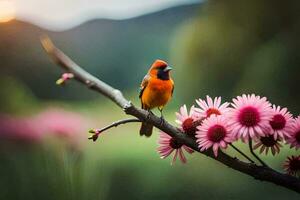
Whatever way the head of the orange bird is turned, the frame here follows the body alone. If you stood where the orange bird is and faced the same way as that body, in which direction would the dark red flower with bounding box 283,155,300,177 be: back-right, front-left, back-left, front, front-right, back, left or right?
front-left

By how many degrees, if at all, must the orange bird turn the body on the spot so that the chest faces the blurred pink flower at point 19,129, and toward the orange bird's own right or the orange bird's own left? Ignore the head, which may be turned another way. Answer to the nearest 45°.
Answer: approximately 135° to the orange bird's own right

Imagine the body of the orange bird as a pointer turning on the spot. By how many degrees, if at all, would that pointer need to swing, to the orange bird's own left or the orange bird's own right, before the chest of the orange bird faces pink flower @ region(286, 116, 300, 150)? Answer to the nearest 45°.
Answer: approximately 45° to the orange bird's own left

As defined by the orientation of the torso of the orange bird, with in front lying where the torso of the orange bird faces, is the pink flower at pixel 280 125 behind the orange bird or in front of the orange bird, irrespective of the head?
in front
